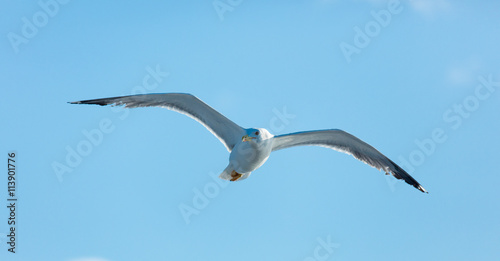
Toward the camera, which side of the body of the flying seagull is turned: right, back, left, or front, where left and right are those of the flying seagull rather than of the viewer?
front
